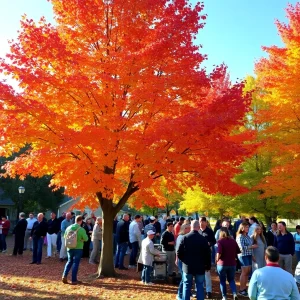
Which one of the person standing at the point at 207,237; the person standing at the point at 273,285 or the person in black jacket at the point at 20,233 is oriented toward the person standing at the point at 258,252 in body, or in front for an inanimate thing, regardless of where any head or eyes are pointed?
the person standing at the point at 273,285

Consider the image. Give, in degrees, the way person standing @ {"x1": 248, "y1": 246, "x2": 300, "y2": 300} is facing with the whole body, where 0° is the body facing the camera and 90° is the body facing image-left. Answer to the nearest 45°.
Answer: approximately 180°

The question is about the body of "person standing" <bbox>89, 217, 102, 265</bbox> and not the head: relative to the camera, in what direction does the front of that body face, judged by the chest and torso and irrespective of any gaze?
to the viewer's right

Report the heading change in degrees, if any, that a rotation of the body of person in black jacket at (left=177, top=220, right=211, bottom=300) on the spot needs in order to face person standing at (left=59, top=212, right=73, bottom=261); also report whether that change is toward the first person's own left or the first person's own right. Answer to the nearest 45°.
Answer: approximately 45° to the first person's own left

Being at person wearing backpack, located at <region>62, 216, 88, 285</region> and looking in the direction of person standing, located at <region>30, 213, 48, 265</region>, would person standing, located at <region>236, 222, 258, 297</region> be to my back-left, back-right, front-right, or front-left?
back-right

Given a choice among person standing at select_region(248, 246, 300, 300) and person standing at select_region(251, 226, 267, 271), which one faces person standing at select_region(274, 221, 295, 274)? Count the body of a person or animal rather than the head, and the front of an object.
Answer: person standing at select_region(248, 246, 300, 300)

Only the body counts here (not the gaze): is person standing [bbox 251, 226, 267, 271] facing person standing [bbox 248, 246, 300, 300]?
yes

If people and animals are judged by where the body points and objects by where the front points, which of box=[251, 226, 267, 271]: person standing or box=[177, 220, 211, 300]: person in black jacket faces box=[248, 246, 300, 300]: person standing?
box=[251, 226, 267, 271]: person standing

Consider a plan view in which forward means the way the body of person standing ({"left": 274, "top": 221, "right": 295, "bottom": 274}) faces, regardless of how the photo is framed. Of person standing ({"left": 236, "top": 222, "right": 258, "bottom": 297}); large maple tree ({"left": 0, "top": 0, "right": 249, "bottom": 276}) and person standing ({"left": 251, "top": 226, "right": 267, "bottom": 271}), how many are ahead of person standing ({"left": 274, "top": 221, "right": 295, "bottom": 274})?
3
